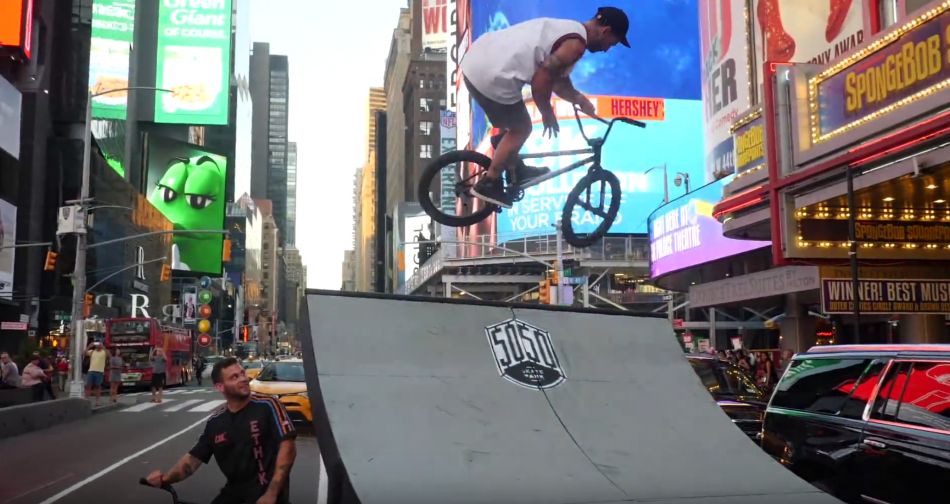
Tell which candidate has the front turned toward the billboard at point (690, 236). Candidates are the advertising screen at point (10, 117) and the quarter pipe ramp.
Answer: the advertising screen

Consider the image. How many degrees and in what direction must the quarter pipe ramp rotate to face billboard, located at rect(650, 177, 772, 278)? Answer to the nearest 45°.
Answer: approximately 135° to its left

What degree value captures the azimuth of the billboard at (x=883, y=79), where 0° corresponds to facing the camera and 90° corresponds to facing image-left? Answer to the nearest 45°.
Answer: approximately 45°

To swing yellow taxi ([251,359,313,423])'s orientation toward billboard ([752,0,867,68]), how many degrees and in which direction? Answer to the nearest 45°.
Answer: approximately 90° to its left

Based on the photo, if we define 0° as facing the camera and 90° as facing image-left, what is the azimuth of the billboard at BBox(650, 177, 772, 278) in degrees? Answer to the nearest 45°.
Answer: approximately 45°

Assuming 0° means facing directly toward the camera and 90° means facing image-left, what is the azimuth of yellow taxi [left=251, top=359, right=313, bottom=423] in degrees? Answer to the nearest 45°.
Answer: approximately 0°
